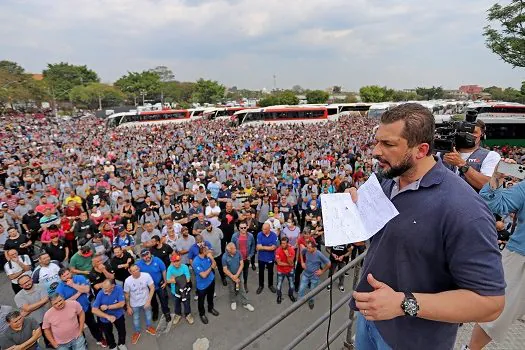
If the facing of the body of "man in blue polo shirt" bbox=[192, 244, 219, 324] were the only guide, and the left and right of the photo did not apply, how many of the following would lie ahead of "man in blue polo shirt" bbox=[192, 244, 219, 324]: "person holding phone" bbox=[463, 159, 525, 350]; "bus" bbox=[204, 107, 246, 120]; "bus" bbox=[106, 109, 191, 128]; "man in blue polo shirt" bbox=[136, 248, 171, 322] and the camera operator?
2

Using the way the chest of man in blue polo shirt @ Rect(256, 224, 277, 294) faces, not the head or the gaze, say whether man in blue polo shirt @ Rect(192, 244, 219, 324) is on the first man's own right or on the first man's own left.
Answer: on the first man's own right

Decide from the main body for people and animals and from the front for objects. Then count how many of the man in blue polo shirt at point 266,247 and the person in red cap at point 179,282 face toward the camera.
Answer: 2

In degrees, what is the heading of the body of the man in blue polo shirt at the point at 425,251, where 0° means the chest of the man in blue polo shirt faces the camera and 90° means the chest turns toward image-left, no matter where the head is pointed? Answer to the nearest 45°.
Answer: approximately 45°

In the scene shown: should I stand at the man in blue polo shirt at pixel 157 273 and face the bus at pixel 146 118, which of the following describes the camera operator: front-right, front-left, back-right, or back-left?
back-right

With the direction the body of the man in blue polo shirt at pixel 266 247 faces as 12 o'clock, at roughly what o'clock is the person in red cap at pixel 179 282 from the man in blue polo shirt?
The person in red cap is roughly at 2 o'clock from the man in blue polo shirt.
